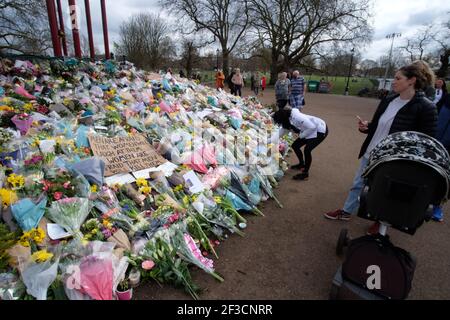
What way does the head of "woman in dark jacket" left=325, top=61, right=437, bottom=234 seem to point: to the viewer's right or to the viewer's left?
to the viewer's left

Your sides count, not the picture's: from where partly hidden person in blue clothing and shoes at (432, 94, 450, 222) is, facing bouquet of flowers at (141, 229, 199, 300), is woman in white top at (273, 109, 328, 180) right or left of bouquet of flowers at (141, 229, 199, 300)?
right

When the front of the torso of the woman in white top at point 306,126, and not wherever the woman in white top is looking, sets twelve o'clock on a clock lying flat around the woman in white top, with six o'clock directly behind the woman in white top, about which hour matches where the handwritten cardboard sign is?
The handwritten cardboard sign is roughly at 11 o'clock from the woman in white top.

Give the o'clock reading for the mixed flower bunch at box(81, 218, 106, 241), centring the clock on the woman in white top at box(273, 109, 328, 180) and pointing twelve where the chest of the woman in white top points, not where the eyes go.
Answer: The mixed flower bunch is roughly at 10 o'clock from the woman in white top.

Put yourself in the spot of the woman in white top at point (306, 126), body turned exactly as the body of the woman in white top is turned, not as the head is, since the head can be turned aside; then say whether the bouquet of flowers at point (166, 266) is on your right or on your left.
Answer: on your left

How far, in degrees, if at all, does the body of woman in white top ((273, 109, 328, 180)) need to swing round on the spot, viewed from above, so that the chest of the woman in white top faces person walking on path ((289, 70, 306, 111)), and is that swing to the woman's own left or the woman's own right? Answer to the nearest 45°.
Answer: approximately 90° to the woman's own right

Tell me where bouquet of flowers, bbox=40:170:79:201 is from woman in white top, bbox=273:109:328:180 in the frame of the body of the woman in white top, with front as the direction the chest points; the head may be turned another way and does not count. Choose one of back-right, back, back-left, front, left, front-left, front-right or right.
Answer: front-left

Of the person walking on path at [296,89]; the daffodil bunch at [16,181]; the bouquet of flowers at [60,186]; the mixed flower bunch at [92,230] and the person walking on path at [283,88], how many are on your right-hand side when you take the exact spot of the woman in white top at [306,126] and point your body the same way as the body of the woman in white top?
2

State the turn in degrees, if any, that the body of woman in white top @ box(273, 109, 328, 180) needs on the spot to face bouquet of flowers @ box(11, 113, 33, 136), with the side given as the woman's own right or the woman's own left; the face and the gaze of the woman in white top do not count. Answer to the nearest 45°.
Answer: approximately 45° to the woman's own left

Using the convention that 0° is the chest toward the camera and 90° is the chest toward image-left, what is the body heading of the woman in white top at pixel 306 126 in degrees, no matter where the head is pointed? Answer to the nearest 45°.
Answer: approximately 90°

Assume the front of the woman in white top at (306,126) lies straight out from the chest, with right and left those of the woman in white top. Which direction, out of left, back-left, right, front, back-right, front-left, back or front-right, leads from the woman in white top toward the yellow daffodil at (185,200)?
front-left

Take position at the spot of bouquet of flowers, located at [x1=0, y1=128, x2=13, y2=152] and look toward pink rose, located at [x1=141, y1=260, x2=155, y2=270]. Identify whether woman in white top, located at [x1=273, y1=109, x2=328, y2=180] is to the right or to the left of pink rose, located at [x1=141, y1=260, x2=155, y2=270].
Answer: left

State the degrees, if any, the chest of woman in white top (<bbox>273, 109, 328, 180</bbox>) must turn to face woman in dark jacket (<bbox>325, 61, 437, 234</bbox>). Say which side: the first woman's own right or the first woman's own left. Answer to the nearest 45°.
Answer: approximately 135° to the first woman's own left

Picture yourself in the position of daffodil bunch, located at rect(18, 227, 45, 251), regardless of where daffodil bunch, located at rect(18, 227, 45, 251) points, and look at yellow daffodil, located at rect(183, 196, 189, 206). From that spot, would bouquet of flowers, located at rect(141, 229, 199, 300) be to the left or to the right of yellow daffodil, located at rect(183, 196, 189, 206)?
right

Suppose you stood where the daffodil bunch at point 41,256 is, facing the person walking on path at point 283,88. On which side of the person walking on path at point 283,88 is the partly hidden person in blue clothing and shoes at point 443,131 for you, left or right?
right
